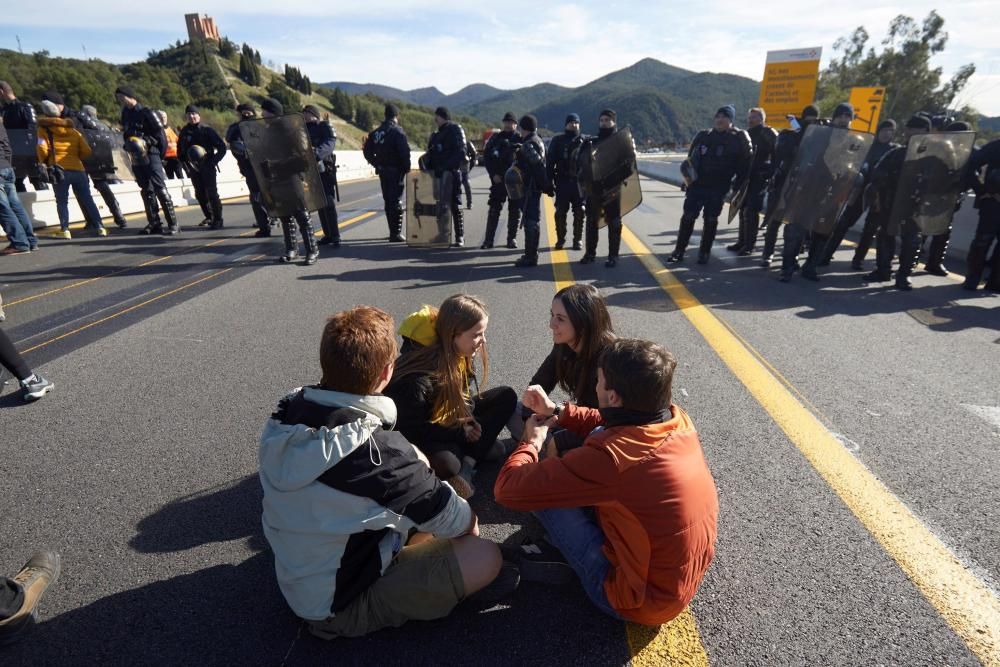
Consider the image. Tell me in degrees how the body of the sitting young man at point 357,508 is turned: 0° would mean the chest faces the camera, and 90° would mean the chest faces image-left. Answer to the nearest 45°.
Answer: approximately 225°

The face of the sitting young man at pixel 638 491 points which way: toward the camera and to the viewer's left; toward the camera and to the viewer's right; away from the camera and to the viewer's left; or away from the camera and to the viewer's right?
away from the camera and to the viewer's left

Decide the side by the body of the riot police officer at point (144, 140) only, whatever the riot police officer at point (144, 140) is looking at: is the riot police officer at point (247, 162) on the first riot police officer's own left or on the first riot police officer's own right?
on the first riot police officer's own left

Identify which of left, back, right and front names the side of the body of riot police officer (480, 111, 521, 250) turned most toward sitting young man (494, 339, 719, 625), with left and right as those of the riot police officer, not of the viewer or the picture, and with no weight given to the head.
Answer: front

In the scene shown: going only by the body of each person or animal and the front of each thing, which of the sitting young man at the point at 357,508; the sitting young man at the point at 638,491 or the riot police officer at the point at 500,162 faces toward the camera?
the riot police officer

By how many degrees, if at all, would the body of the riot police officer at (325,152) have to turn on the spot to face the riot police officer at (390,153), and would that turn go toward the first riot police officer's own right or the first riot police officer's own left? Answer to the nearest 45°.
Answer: approximately 135° to the first riot police officer's own left

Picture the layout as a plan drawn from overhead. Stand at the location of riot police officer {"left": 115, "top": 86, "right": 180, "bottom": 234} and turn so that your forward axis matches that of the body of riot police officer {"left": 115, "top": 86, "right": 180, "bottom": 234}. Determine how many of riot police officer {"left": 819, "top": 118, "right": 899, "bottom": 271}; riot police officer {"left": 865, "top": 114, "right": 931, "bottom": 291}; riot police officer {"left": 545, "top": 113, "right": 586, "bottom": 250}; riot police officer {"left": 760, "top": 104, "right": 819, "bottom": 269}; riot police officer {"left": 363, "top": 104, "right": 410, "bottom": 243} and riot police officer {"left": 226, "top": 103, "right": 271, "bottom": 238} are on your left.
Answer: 6

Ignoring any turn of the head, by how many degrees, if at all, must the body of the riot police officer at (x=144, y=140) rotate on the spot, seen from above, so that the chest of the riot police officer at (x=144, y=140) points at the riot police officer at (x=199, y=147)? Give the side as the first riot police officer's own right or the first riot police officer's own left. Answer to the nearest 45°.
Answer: approximately 135° to the first riot police officer's own left

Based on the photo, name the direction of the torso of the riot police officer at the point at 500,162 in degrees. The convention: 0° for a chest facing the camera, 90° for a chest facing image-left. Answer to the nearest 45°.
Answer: approximately 0°

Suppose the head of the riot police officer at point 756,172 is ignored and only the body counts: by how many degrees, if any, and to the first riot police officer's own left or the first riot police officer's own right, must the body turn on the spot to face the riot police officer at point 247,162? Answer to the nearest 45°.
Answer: approximately 45° to the first riot police officer's own right

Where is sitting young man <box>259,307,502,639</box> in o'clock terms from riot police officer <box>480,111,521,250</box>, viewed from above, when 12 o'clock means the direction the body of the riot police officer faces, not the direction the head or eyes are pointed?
The sitting young man is roughly at 12 o'clock from the riot police officer.

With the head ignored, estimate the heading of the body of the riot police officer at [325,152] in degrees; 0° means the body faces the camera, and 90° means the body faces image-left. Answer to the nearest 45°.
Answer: approximately 45°

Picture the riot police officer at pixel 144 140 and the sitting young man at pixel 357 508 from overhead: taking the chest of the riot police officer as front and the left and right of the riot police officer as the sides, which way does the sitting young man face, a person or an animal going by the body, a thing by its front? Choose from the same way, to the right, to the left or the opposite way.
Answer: the opposite way
